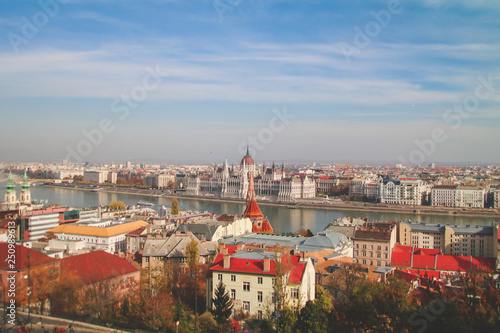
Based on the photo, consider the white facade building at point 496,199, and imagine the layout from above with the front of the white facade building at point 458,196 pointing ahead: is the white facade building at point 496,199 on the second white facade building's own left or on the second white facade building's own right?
on the second white facade building's own left

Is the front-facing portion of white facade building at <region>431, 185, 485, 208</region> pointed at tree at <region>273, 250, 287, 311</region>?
yes

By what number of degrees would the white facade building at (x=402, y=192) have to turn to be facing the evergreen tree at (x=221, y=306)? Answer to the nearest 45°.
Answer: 0° — it already faces it

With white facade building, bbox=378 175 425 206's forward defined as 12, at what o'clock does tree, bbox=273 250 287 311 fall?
The tree is roughly at 12 o'clock from the white facade building.

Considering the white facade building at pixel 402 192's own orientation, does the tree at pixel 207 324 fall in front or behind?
in front

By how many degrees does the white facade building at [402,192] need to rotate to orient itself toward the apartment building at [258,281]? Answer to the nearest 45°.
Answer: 0° — it already faces it

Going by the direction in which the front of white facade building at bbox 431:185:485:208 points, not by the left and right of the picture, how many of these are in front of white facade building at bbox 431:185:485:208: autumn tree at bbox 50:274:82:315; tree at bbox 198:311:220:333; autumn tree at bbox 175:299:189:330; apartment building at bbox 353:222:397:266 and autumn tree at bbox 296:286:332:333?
5

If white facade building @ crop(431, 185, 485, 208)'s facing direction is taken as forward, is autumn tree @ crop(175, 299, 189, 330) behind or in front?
in front

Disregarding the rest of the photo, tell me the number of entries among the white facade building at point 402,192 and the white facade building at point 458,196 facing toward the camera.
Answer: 2

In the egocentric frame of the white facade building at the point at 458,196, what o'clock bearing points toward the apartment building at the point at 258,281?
The apartment building is roughly at 12 o'clock from the white facade building.

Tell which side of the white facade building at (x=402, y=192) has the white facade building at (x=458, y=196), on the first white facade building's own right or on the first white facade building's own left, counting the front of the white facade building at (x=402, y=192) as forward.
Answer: on the first white facade building's own left

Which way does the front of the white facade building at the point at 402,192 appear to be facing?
toward the camera

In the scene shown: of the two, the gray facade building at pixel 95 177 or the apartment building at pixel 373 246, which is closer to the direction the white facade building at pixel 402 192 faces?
the apartment building

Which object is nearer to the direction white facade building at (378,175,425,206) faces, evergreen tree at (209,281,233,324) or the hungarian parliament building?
the evergreen tree

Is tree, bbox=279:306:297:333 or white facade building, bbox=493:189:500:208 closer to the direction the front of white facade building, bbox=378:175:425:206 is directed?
the tree
